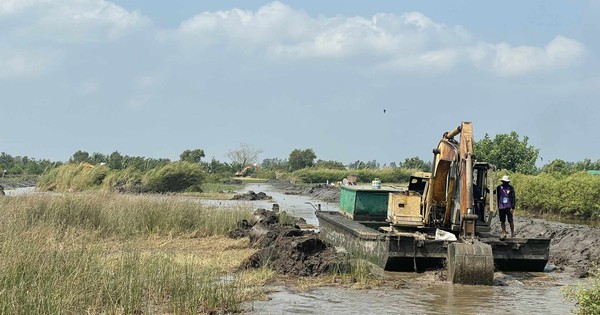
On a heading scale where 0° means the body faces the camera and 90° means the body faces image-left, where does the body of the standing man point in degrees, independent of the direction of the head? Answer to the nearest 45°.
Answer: approximately 0°

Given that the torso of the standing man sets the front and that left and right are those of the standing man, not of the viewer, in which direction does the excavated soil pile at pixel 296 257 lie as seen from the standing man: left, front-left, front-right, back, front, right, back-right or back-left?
front-right
